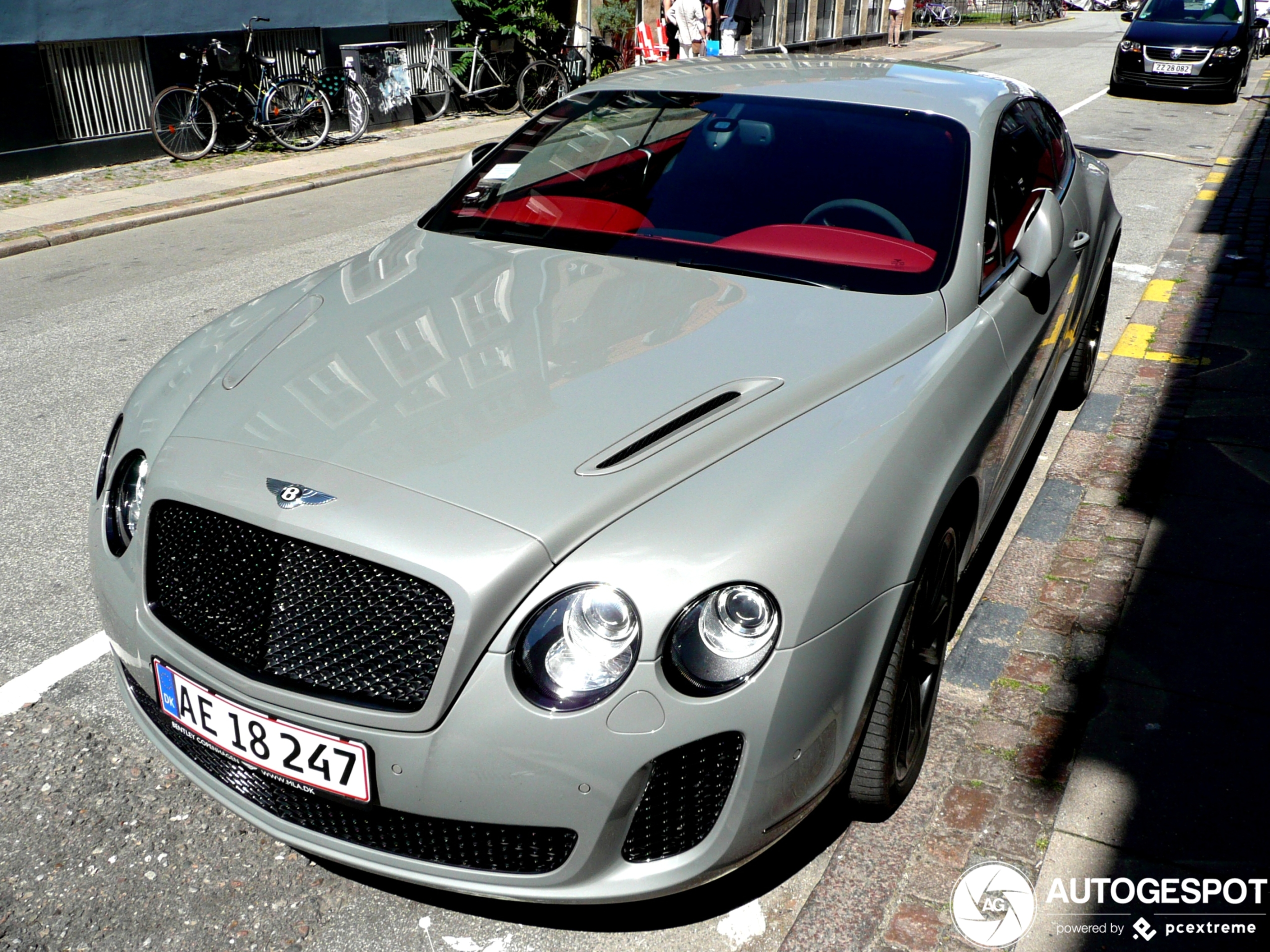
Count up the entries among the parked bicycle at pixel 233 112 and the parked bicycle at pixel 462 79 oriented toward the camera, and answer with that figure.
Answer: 0

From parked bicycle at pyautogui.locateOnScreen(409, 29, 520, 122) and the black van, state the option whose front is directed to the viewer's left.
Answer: the parked bicycle

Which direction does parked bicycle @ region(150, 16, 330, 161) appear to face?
to the viewer's left

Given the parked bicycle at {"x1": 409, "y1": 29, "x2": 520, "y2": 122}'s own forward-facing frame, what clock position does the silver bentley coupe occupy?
The silver bentley coupe is roughly at 9 o'clock from the parked bicycle.

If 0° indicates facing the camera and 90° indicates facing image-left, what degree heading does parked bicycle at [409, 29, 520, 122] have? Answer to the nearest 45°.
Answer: approximately 90°

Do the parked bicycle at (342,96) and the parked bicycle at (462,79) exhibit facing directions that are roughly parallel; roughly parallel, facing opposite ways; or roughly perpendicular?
roughly parallel

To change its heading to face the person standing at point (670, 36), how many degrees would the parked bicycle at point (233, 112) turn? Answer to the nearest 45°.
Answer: approximately 135° to its right

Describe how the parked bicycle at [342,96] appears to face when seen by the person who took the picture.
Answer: facing to the left of the viewer

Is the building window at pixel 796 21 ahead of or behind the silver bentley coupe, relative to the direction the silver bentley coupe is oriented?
behind

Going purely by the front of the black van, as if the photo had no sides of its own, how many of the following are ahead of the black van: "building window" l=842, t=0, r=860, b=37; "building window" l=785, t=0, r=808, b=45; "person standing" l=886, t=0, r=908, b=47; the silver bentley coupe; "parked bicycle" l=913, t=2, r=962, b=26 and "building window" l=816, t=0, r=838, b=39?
1

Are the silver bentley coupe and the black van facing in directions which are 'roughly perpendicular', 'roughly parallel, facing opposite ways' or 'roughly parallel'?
roughly parallel

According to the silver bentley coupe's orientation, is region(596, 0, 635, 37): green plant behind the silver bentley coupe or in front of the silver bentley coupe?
behind

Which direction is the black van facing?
toward the camera

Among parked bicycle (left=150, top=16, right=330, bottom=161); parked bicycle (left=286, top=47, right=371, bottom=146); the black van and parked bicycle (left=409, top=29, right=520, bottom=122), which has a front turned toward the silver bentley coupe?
the black van

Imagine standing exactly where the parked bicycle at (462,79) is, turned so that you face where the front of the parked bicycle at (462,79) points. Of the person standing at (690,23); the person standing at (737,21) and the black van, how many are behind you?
3

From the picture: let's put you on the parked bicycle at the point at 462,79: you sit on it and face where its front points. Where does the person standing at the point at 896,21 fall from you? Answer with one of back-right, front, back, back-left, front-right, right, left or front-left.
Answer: back-right

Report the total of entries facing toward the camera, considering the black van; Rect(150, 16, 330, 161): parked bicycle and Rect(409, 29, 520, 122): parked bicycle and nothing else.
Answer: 1

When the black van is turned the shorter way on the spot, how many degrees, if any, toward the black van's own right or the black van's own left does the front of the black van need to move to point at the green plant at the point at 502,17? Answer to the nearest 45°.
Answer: approximately 45° to the black van's own right
